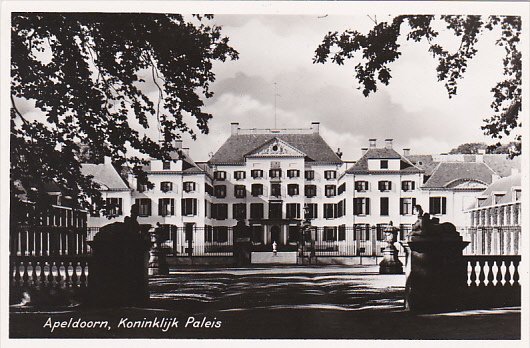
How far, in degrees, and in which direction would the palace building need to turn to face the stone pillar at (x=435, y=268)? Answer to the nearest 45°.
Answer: approximately 45° to its left

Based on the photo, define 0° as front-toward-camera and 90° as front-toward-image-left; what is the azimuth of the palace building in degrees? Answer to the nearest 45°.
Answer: approximately 0°
